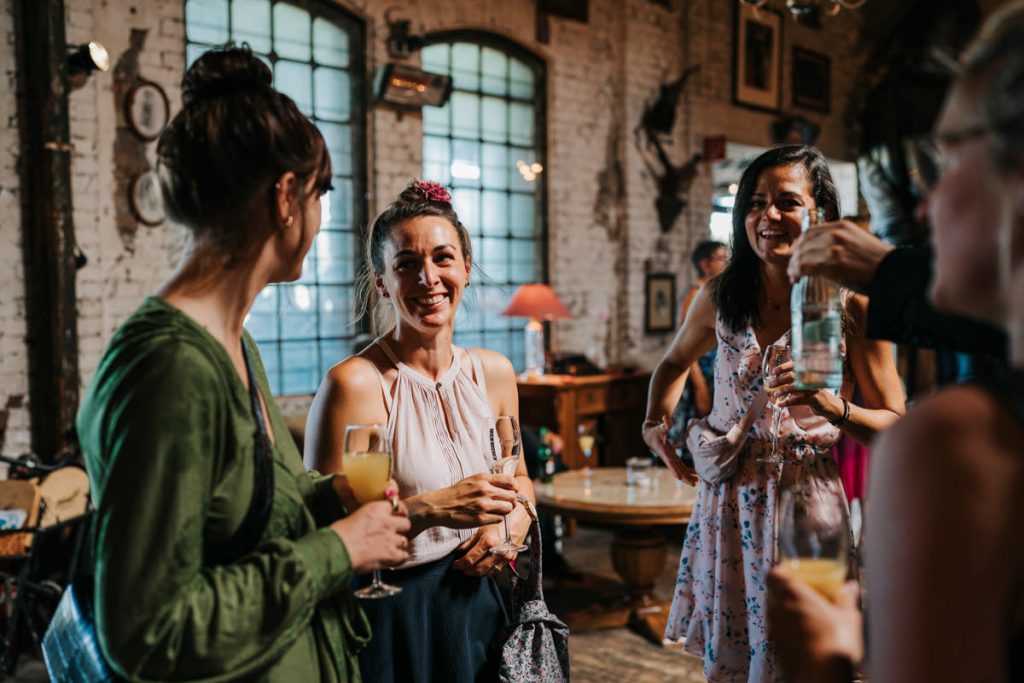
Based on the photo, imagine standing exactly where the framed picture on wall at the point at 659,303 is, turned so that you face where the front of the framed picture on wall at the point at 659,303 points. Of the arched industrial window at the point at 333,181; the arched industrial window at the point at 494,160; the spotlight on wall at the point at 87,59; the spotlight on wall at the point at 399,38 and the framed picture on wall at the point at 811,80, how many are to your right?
4

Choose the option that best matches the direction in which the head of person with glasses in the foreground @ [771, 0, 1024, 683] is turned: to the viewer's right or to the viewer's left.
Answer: to the viewer's left

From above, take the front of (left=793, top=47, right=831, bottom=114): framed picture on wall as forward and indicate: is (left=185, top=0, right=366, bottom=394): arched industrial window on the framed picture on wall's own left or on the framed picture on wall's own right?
on the framed picture on wall's own right

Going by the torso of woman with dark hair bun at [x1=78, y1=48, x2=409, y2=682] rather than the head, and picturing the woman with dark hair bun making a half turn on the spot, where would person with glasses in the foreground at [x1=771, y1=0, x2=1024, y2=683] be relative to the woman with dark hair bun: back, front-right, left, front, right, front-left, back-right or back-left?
back-left

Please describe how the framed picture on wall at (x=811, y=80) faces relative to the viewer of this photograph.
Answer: facing the viewer and to the right of the viewer

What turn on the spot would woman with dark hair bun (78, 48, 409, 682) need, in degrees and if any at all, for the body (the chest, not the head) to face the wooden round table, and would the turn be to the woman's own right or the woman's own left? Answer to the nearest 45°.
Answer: approximately 45° to the woman's own left

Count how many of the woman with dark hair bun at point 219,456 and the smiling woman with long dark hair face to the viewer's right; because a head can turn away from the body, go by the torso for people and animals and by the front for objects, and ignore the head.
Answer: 1

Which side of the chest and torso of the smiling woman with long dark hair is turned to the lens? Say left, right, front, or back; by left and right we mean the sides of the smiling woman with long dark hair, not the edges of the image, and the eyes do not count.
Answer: front

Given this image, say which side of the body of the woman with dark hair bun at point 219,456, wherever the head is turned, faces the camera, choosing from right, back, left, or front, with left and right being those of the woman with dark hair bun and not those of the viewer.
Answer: right

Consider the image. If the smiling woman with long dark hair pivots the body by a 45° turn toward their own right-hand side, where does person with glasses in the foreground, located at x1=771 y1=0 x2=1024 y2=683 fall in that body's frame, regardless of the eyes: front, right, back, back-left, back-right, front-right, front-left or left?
front-left

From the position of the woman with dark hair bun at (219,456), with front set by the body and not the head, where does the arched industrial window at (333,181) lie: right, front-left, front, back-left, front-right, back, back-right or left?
left

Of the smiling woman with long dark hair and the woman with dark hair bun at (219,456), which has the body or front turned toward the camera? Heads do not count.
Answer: the smiling woman with long dark hair

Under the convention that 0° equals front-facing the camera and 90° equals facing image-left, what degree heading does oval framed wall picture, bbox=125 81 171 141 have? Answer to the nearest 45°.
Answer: approximately 315°

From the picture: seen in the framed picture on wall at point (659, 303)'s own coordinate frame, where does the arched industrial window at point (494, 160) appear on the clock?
The arched industrial window is roughly at 3 o'clock from the framed picture on wall.

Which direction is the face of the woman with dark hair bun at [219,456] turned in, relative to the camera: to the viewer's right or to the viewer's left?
to the viewer's right
